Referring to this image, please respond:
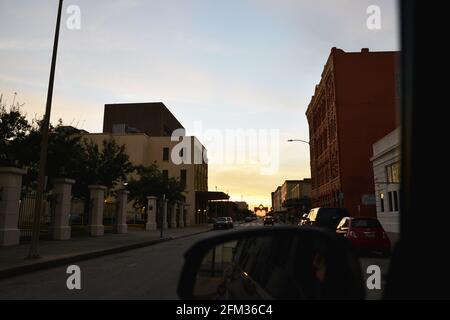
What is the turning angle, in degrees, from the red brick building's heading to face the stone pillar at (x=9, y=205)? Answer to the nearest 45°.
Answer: approximately 45° to its left

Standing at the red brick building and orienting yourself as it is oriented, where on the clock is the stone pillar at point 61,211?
The stone pillar is roughly at 10 o'clock from the red brick building.

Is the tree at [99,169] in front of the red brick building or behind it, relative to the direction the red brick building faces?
in front

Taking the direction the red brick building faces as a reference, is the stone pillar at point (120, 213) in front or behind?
in front

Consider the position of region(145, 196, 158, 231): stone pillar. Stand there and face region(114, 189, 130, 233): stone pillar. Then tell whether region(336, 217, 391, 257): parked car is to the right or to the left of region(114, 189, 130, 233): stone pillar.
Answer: left

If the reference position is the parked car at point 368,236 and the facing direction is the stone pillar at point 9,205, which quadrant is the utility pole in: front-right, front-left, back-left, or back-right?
front-left

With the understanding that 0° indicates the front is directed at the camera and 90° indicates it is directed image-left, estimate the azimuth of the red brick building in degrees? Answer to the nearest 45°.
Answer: approximately 90°

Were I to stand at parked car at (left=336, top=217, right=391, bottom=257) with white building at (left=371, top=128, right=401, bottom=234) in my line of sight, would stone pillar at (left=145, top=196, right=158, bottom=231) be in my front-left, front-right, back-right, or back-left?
front-left

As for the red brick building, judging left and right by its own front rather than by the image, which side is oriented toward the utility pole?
left

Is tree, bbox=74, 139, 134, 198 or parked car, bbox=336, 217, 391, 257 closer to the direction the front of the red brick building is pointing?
the tree

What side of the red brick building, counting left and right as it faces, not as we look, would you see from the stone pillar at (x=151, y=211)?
front

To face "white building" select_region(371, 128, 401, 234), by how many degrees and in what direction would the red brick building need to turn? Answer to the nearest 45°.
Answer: approximately 90° to its left
